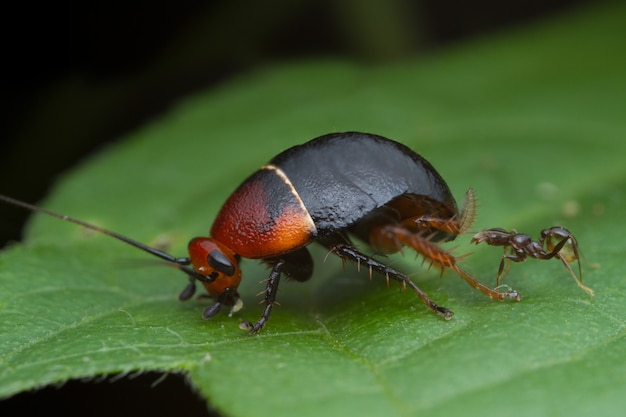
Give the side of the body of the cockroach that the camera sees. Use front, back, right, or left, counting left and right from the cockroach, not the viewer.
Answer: left

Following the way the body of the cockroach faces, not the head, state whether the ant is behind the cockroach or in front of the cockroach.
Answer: behind

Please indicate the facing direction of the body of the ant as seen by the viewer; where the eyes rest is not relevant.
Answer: to the viewer's left

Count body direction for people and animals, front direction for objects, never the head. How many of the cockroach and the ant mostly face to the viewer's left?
2
